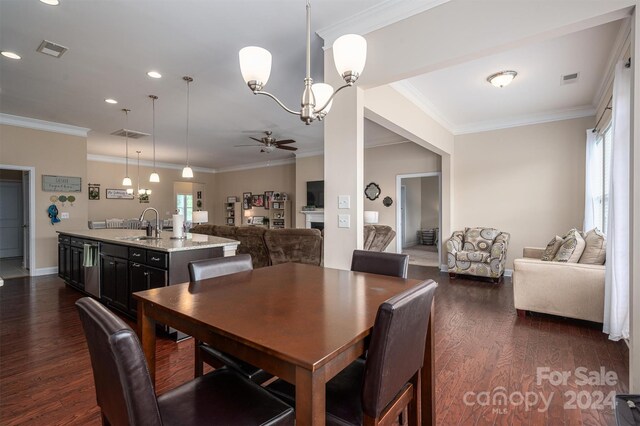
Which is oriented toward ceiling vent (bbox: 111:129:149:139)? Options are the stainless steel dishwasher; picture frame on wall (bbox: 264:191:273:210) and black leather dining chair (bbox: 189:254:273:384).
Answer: the picture frame on wall

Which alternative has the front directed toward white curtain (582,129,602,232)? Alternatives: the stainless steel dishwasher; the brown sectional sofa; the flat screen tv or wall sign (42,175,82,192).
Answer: the wall sign

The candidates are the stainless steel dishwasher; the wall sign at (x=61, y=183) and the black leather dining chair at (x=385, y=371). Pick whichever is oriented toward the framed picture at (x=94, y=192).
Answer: the black leather dining chair

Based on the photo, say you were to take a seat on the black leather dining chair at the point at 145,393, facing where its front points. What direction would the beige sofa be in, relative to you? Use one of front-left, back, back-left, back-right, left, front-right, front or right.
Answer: front-right

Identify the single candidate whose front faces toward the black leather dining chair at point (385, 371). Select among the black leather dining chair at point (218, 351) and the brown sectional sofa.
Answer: the black leather dining chair at point (218, 351)

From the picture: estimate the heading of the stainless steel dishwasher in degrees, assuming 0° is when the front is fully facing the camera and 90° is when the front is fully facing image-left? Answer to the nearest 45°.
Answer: approximately 45°

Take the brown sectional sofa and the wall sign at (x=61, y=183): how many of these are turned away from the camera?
1

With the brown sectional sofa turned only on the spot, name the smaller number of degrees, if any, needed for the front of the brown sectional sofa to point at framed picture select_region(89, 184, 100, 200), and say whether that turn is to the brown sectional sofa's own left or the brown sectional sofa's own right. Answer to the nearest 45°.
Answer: approximately 45° to the brown sectional sofa's own left

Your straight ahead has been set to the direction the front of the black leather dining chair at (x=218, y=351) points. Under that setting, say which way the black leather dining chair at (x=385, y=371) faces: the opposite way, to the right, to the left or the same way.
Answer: the opposite way

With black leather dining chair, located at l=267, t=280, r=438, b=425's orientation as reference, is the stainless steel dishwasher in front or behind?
in front

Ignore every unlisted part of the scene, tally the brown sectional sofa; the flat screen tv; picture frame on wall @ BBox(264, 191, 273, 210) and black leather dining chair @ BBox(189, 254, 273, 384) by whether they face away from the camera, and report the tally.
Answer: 1

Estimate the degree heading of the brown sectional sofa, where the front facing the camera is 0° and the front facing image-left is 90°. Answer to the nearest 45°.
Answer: approximately 180°

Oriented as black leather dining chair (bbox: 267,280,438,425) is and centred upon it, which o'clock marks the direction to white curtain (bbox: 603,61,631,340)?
The white curtain is roughly at 3 o'clock from the black leather dining chair.

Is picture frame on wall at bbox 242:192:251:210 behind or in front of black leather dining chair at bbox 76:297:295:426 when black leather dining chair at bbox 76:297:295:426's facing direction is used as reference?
in front

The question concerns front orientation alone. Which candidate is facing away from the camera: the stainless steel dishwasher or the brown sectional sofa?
the brown sectional sofa
